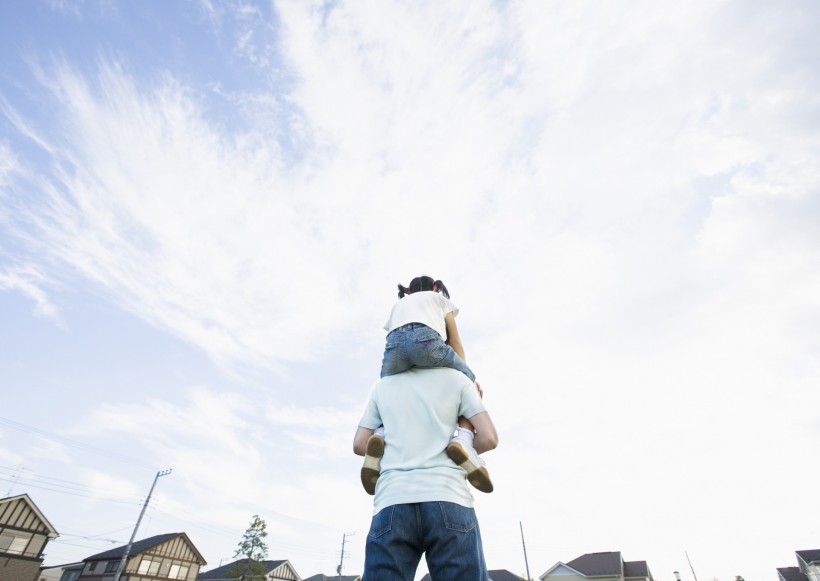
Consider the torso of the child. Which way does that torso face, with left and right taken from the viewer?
facing away from the viewer

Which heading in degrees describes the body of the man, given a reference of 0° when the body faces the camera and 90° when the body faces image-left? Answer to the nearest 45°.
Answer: approximately 180°

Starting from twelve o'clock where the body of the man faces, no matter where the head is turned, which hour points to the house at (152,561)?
The house is roughly at 11 o'clock from the man.

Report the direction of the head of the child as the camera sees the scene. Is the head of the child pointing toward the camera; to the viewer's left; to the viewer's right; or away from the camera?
away from the camera

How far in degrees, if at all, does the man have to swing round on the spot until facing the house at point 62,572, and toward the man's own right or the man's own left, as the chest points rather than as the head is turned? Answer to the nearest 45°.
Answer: approximately 45° to the man's own left

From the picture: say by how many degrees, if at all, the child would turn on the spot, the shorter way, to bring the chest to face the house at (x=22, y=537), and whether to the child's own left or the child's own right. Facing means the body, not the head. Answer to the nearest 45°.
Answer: approximately 45° to the child's own left
